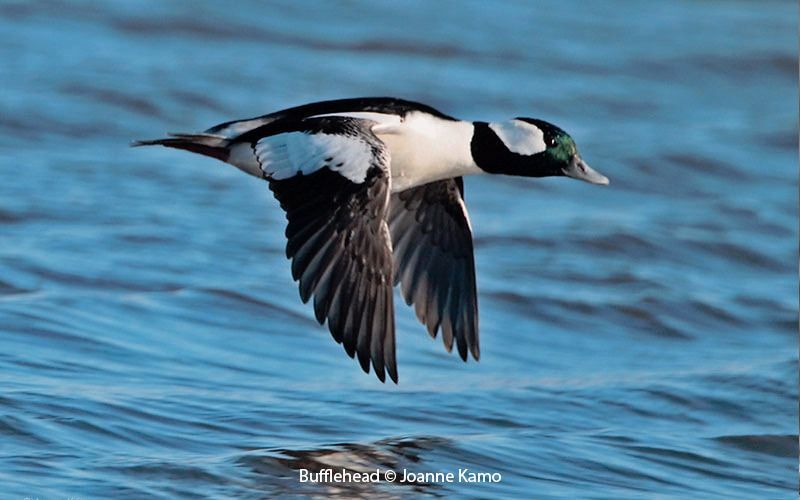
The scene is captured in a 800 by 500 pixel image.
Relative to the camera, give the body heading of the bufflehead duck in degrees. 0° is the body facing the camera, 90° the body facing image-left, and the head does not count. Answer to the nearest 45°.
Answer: approximately 270°
